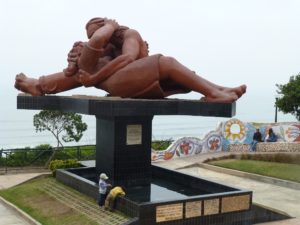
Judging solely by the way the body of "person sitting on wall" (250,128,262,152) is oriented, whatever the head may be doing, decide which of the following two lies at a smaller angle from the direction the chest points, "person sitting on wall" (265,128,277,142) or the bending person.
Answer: the bending person

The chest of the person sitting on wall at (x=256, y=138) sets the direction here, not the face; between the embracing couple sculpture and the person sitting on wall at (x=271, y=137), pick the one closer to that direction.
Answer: the embracing couple sculpture

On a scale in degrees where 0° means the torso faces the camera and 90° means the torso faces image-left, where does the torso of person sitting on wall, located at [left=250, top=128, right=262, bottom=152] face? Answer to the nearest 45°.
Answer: approximately 45°

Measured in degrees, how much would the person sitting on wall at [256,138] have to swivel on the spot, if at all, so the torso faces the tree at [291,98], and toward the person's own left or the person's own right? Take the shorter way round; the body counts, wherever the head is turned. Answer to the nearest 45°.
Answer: approximately 180°
